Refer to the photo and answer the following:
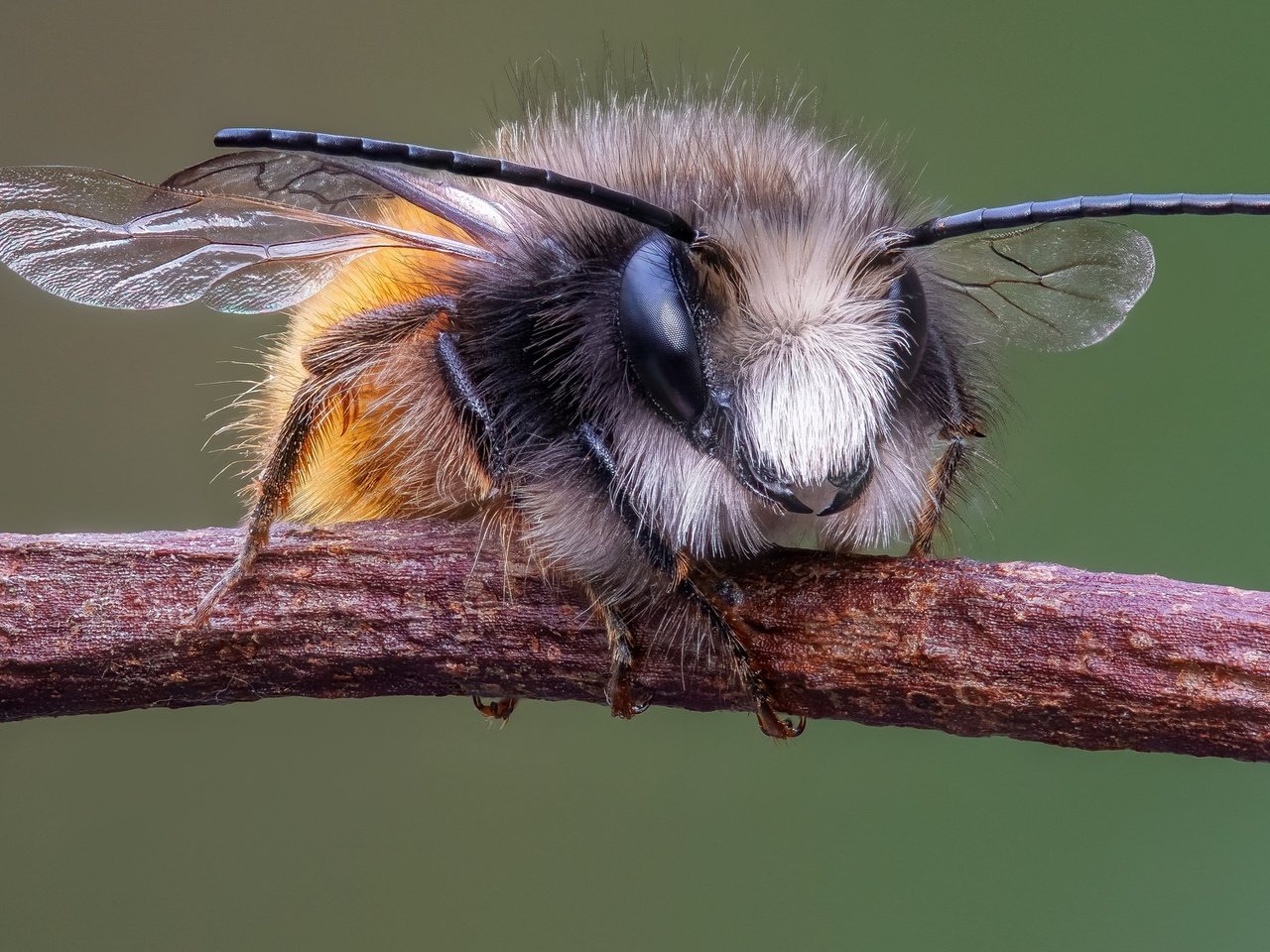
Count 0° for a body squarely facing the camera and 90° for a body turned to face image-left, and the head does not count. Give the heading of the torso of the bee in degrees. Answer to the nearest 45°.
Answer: approximately 315°
